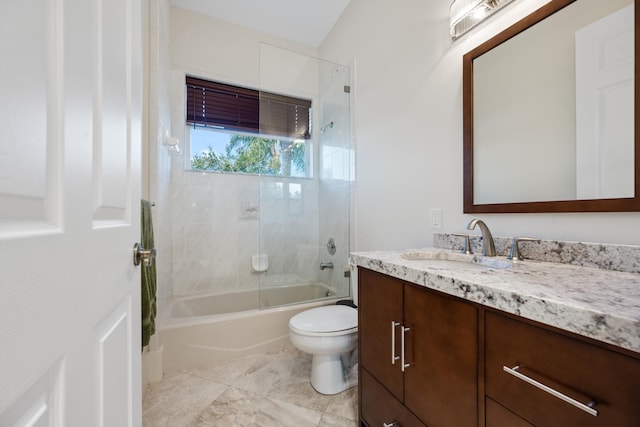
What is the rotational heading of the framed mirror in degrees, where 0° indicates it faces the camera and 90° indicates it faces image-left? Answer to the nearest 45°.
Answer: approximately 45°

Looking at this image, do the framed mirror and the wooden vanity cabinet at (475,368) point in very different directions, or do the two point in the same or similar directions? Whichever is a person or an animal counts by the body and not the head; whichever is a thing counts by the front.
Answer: same or similar directions

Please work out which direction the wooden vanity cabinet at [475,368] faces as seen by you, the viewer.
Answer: facing the viewer and to the left of the viewer

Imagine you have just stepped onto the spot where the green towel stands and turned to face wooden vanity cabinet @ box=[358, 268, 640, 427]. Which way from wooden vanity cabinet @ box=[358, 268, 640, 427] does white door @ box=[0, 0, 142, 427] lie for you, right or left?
right

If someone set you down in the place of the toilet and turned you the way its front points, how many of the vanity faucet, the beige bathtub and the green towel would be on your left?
1

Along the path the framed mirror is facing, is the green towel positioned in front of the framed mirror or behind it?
in front

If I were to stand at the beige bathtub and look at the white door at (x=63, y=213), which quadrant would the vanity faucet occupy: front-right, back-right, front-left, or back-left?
front-left

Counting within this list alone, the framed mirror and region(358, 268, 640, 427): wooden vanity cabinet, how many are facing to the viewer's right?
0

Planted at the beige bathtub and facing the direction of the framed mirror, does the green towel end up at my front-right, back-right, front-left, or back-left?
front-right

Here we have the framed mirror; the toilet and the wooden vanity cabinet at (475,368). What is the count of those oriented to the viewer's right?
0
